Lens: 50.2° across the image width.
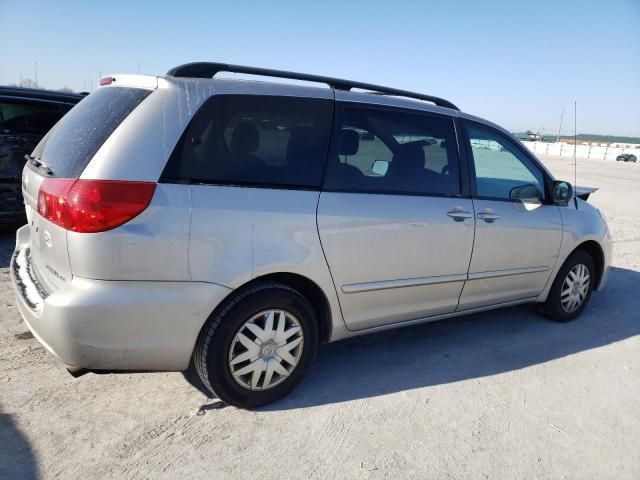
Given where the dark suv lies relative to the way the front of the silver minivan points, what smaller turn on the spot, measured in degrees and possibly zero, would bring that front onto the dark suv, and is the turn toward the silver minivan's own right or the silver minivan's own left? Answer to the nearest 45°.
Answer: approximately 90° to the silver minivan's own left

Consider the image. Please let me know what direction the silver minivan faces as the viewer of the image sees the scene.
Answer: facing away from the viewer and to the right of the viewer
